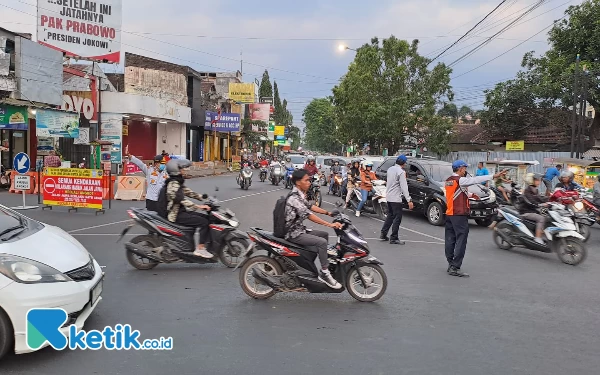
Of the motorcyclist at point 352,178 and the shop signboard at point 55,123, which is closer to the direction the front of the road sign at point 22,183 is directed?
the motorcyclist

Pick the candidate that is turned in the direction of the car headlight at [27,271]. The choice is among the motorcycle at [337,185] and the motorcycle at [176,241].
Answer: the motorcycle at [337,185]

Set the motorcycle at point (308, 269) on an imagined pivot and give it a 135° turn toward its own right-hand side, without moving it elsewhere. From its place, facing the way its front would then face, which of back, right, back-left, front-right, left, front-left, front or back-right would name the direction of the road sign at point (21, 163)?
right

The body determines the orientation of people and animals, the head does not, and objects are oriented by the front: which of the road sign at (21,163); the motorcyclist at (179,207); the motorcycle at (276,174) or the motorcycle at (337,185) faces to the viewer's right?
the motorcyclist

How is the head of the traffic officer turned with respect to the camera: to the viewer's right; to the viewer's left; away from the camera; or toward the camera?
to the viewer's right

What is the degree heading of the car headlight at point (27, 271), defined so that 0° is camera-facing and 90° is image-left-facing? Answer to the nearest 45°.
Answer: approximately 315°

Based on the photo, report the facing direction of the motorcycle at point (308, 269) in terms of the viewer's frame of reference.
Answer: facing to the right of the viewer

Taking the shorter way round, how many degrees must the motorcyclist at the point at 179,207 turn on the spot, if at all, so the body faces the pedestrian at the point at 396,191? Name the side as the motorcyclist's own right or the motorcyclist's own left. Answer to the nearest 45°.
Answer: approximately 45° to the motorcyclist's own left
